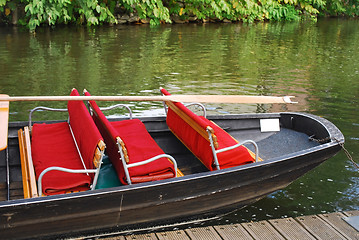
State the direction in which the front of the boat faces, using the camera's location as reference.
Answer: facing to the right of the viewer
